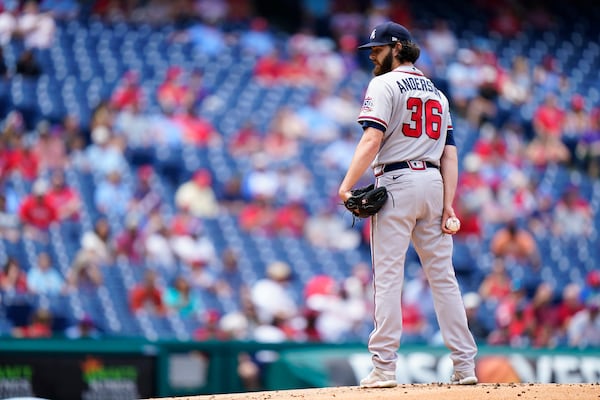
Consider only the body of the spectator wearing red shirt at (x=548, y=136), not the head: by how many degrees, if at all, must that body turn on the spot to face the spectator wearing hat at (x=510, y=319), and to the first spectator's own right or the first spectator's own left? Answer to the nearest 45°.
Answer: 0° — they already face them

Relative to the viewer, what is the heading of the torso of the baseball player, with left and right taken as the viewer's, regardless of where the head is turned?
facing away from the viewer and to the left of the viewer

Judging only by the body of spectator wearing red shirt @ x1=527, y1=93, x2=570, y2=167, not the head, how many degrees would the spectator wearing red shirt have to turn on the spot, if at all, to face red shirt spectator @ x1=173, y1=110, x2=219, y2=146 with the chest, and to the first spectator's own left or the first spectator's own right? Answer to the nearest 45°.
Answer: approximately 45° to the first spectator's own right

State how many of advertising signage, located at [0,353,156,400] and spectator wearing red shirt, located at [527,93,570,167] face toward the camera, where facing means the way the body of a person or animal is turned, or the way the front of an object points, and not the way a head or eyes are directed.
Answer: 2

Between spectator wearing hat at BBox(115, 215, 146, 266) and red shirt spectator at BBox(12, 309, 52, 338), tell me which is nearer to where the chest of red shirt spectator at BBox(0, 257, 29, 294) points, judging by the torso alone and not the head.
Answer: the red shirt spectator

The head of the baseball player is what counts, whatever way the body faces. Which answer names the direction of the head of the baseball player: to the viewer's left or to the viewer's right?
to the viewer's left

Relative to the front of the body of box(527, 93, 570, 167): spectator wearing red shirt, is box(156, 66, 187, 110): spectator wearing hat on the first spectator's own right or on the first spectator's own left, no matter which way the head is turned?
on the first spectator's own right

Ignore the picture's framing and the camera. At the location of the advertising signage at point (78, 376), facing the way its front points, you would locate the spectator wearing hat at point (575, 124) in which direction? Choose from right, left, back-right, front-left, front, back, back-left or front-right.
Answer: back-left

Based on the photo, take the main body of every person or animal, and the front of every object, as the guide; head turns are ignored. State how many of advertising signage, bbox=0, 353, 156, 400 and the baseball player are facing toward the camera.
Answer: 1

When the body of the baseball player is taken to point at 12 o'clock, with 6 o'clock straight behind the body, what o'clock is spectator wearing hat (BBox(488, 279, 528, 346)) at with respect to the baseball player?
The spectator wearing hat is roughly at 2 o'clock from the baseball player.

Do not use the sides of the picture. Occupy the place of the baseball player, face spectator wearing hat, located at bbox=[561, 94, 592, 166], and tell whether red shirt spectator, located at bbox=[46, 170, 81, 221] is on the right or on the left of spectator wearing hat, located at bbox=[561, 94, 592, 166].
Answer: left

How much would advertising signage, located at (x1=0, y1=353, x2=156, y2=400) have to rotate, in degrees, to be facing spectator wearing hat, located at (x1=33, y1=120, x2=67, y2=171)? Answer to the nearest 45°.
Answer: approximately 180°
